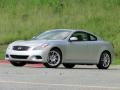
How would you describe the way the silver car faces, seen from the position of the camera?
facing the viewer and to the left of the viewer
